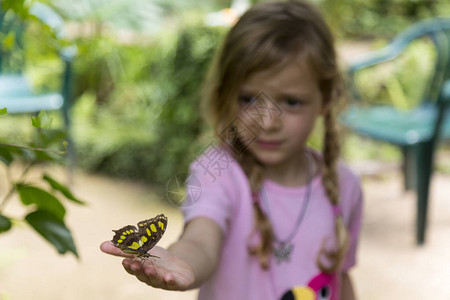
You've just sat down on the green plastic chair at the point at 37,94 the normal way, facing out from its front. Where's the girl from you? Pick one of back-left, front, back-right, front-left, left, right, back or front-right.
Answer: front-right

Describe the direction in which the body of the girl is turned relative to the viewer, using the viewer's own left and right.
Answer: facing the viewer

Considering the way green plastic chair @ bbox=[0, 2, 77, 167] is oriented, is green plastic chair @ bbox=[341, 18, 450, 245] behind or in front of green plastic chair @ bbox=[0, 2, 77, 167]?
in front

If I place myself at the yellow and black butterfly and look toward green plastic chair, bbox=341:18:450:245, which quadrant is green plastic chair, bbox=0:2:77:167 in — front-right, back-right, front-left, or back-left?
front-left

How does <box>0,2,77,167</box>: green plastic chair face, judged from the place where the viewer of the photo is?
facing the viewer and to the right of the viewer

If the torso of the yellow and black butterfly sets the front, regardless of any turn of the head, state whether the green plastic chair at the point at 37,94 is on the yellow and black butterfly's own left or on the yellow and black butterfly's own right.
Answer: on the yellow and black butterfly's own left
